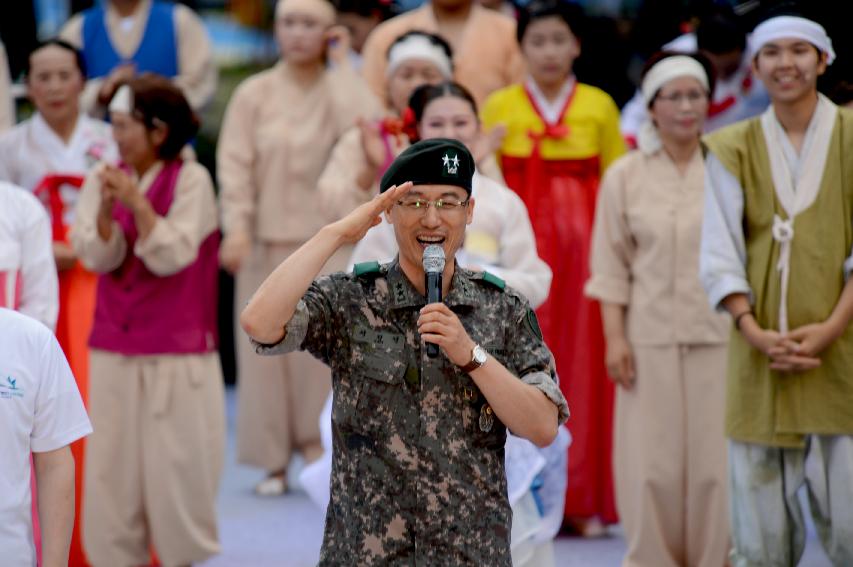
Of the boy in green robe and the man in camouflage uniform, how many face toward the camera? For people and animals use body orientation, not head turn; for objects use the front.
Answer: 2

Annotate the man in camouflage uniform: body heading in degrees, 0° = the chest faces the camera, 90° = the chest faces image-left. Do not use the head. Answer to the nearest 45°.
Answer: approximately 0°

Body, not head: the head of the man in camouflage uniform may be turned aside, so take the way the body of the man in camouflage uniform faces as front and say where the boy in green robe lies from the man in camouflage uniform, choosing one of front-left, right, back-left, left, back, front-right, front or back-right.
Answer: back-left

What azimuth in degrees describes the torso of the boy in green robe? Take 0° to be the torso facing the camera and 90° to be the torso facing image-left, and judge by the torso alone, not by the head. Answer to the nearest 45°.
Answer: approximately 0°

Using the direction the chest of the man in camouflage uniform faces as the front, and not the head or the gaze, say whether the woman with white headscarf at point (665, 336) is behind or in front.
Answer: behind

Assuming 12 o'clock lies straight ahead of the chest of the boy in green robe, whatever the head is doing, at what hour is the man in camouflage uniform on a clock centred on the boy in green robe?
The man in camouflage uniform is roughly at 1 o'clock from the boy in green robe.
